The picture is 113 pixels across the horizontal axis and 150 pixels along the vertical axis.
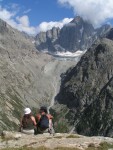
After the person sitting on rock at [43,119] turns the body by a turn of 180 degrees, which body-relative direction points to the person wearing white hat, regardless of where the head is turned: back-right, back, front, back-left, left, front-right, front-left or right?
right

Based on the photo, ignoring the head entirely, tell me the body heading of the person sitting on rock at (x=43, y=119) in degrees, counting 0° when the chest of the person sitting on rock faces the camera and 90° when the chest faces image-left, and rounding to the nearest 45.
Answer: approximately 180°

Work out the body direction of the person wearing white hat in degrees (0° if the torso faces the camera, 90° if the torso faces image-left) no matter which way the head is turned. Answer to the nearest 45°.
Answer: approximately 180°
